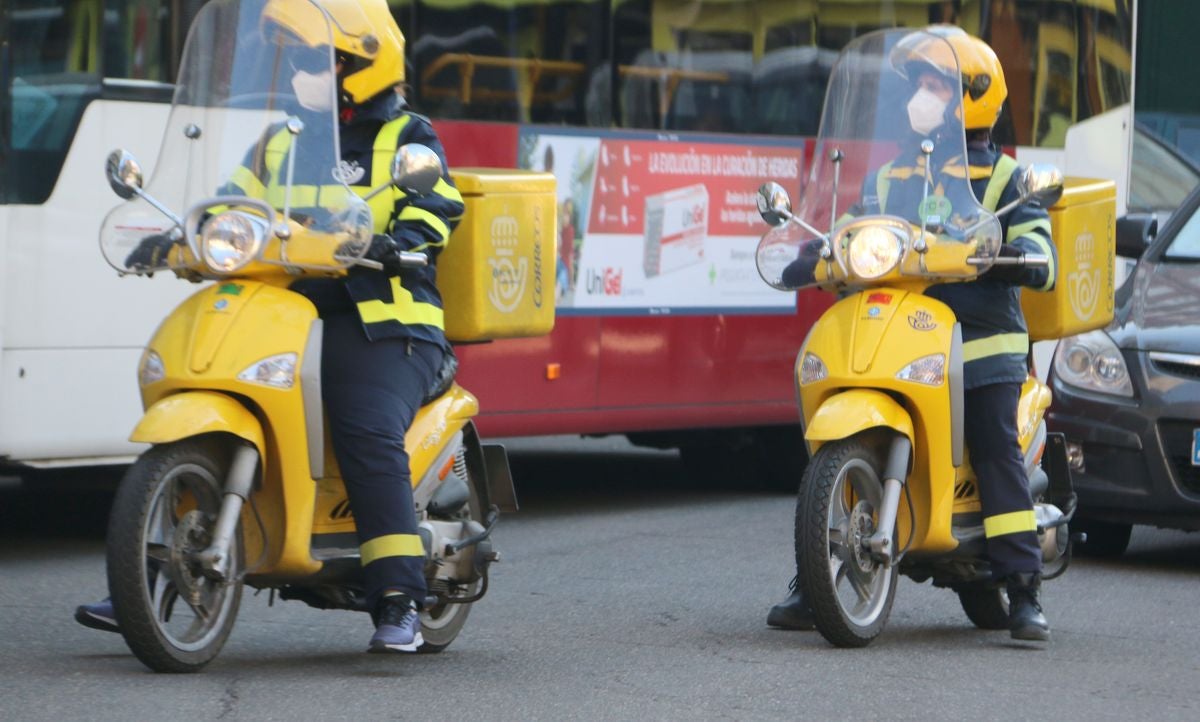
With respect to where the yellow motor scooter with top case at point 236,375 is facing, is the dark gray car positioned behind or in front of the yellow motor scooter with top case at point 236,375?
behind

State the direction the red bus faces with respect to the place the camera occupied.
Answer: facing to the left of the viewer

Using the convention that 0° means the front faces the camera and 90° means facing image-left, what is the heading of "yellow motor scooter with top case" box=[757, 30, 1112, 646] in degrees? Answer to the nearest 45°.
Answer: approximately 45°

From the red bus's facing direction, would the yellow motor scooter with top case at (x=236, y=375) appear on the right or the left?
on its left

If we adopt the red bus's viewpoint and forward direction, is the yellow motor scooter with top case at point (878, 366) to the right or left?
on its left

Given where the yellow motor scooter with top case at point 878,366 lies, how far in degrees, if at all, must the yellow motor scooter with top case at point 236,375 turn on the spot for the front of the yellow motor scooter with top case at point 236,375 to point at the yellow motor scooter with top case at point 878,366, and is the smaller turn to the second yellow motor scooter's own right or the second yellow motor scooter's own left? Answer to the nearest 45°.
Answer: approximately 135° to the second yellow motor scooter's own left

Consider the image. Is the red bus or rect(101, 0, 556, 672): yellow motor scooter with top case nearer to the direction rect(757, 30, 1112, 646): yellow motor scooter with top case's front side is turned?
the yellow motor scooter with top case

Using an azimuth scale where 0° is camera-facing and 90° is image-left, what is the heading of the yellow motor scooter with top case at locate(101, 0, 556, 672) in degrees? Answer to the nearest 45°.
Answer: approximately 45°
